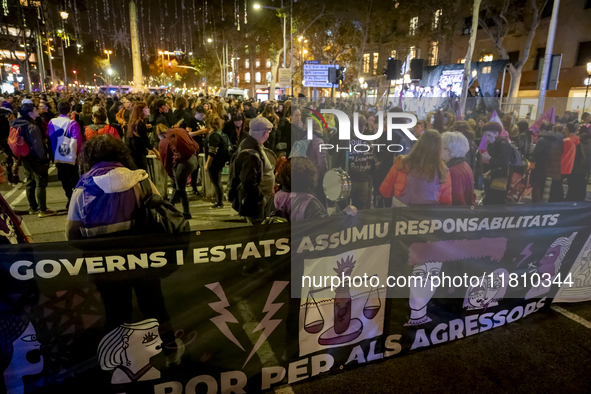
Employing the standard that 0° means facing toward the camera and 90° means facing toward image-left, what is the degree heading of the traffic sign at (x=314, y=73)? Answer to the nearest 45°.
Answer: approximately 0°

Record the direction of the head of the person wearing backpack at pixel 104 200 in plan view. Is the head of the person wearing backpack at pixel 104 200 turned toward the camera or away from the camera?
away from the camera

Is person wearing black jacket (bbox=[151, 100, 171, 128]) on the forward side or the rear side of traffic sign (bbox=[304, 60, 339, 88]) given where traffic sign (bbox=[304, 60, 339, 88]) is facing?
on the forward side

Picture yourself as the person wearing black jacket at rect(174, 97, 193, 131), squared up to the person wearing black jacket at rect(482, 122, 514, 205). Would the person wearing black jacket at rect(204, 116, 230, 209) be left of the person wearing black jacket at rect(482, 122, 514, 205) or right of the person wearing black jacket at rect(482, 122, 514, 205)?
right

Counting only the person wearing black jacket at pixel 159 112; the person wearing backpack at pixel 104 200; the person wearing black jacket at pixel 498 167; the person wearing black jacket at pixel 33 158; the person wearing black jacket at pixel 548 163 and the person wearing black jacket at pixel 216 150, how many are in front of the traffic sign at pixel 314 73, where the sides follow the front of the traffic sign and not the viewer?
6
